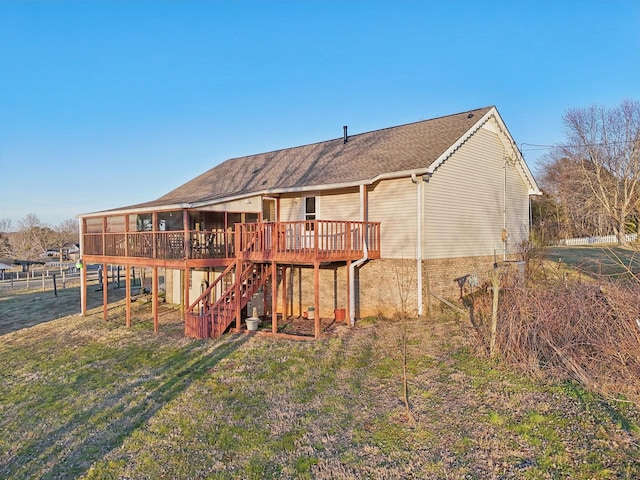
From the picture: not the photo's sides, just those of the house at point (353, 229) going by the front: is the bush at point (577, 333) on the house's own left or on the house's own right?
on the house's own right

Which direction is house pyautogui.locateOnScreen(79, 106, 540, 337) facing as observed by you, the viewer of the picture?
facing away from the viewer and to the right of the viewer

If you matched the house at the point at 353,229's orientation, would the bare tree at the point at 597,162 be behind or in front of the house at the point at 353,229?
in front

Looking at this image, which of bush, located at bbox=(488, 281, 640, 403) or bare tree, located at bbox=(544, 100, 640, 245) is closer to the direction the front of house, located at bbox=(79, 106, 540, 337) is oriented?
the bare tree
